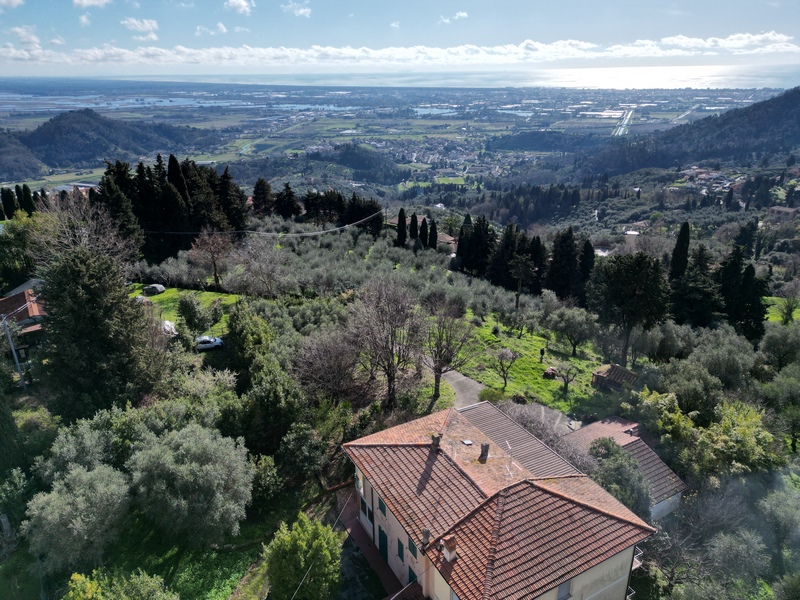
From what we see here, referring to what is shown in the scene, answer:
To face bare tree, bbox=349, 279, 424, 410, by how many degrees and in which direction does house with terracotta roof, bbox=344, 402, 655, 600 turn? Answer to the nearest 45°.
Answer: approximately 90° to its right

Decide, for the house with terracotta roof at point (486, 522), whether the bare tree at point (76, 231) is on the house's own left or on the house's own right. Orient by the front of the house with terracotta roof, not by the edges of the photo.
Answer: on the house's own right

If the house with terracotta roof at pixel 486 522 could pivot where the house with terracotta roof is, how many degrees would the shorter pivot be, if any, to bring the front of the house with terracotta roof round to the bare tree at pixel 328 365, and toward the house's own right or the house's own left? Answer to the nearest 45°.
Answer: approximately 90° to the house's own right

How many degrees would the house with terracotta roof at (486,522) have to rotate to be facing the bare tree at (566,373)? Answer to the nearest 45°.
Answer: approximately 135° to its right

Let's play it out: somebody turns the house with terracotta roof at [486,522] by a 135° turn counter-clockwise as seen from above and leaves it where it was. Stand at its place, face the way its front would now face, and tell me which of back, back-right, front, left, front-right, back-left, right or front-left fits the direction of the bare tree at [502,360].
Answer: left

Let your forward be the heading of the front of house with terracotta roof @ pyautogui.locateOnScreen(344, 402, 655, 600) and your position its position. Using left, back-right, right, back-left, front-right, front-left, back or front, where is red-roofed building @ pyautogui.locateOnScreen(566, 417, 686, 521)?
back

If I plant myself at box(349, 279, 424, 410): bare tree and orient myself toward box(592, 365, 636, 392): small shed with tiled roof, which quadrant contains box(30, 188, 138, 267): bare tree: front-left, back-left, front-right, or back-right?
back-left

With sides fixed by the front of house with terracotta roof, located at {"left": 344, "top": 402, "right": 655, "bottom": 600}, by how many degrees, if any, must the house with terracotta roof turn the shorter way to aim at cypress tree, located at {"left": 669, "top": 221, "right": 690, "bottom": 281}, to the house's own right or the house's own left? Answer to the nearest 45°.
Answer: approximately 135° to the house's own right

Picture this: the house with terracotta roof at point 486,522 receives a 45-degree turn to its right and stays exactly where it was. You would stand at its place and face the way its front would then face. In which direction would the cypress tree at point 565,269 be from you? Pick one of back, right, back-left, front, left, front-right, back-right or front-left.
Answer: right

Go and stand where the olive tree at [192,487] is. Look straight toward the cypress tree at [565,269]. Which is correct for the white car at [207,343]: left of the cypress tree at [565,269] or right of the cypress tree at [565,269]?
left

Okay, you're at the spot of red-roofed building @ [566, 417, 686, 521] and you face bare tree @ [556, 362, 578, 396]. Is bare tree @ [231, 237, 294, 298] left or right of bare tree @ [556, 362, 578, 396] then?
left

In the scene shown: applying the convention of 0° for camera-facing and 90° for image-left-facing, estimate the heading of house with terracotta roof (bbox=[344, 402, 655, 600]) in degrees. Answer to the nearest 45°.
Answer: approximately 45°
